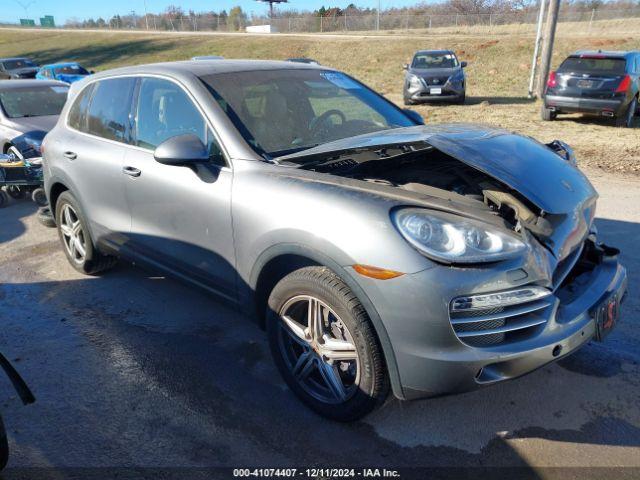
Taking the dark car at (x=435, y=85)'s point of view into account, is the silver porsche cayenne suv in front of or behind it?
in front

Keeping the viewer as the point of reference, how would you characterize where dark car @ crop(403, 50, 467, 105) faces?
facing the viewer

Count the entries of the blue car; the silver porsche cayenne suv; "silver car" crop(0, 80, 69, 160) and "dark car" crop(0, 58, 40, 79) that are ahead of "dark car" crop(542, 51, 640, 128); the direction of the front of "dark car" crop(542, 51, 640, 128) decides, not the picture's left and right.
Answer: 0

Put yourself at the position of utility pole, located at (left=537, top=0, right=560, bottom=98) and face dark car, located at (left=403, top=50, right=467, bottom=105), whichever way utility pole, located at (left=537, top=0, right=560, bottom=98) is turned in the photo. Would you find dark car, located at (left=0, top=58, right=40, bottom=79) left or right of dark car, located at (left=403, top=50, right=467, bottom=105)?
right

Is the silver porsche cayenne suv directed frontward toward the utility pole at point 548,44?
no

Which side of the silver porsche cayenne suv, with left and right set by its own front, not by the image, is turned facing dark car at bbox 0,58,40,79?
back

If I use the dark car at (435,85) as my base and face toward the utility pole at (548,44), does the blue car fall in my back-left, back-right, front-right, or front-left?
back-left

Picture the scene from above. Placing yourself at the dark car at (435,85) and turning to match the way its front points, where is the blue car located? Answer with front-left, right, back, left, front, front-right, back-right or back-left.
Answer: right

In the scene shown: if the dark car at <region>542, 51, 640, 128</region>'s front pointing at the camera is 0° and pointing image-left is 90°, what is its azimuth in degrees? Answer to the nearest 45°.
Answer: approximately 225°

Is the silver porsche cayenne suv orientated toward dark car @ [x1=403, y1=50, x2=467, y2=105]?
no

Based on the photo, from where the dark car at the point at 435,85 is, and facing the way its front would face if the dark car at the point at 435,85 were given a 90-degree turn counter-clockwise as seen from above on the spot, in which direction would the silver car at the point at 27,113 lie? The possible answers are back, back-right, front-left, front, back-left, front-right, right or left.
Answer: back-right

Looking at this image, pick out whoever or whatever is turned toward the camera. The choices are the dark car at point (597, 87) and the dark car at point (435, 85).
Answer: the dark car at point (435, 85)

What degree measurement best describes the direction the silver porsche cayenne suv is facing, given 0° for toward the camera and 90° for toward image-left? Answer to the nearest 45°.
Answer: approximately 315°

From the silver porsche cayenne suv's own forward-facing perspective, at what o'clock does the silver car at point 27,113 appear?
The silver car is roughly at 6 o'clock from the silver porsche cayenne suv.

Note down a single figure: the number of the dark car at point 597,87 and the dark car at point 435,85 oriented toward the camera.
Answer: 1

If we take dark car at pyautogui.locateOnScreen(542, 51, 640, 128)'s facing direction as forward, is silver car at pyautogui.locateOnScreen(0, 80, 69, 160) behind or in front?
behind

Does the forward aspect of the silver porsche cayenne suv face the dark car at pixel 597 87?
no

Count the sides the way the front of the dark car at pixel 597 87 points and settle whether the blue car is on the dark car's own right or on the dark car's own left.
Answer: on the dark car's own left
